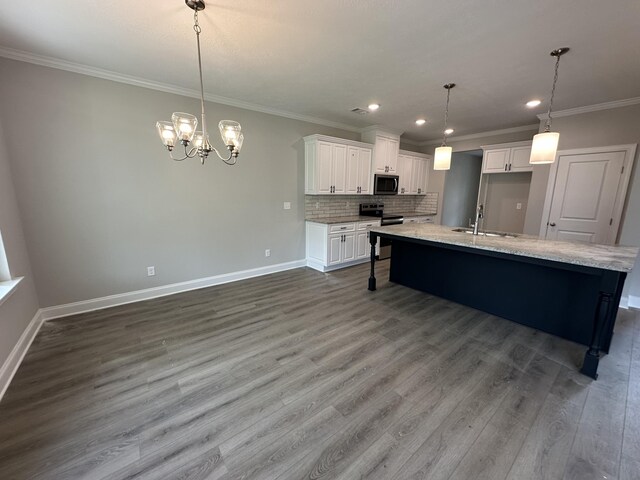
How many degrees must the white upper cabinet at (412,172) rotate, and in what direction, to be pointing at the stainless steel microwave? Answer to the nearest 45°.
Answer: approximately 90° to its right

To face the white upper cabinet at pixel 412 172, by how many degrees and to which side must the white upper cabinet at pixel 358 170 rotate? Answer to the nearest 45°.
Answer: approximately 90° to its left

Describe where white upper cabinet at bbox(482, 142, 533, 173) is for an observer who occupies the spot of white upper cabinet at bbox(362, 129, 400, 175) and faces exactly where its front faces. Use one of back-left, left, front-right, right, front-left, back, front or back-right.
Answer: front-left

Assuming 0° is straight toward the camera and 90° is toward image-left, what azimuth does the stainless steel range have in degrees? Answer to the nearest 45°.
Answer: approximately 315°

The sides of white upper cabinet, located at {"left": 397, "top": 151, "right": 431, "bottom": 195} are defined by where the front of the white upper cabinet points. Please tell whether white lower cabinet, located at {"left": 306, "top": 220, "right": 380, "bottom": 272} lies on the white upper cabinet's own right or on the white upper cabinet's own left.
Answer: on the white upper cabinet's own right

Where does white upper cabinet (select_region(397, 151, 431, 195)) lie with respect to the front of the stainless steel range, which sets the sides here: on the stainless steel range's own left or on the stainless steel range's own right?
on the stainless steel range's own left
